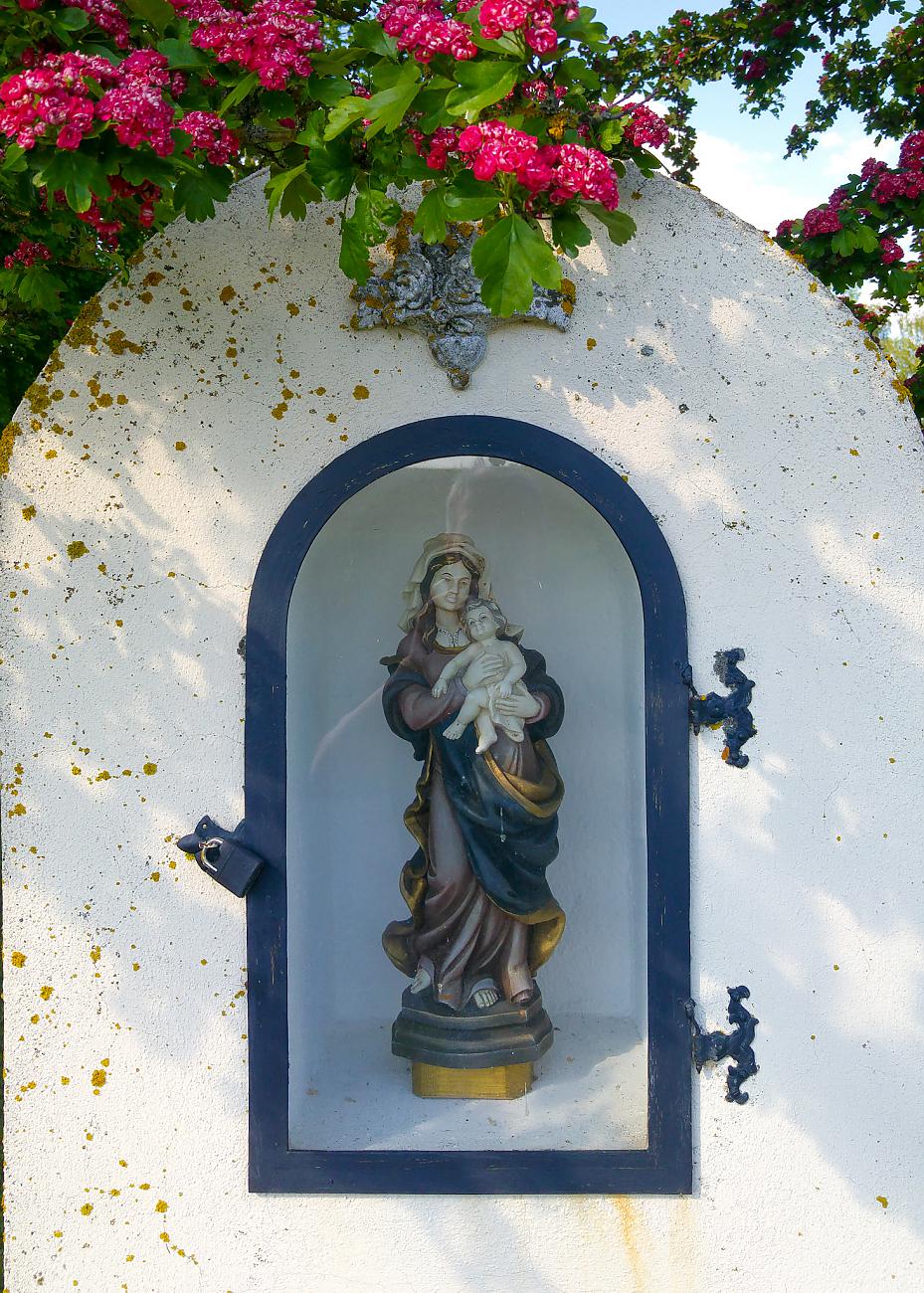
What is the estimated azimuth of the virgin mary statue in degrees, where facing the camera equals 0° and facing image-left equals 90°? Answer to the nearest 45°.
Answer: approximately 0°

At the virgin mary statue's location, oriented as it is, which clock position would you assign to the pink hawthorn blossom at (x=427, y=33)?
The pink hawthorn blossom is roughly at 12 o'clock from the virgin mary statue.
